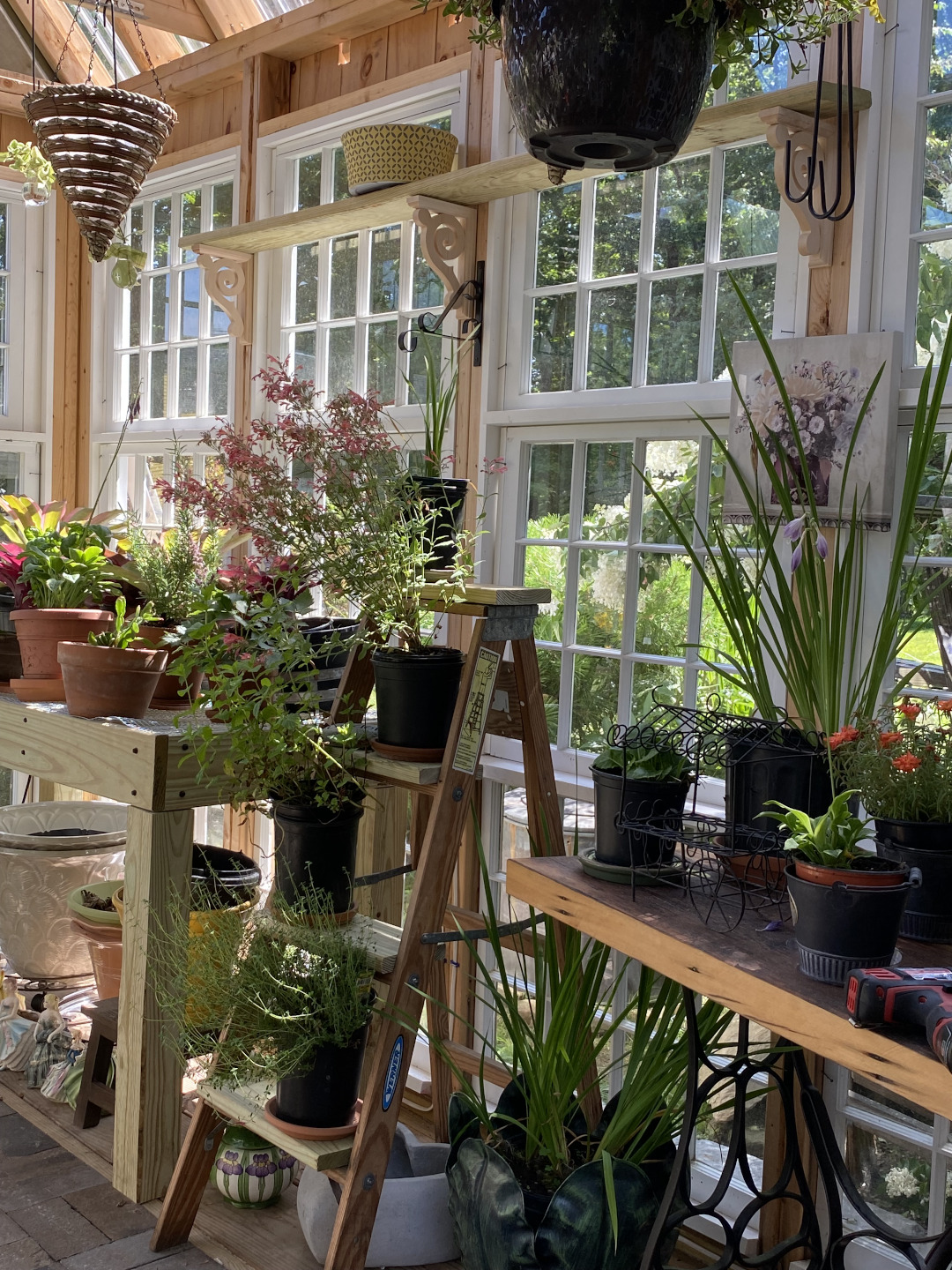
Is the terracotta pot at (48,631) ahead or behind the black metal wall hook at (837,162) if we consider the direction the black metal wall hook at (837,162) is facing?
ahead

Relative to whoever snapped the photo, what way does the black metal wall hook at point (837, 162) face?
facing the viewer and to the left of the viewer

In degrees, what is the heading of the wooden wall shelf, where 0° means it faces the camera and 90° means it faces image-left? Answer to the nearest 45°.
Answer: approximately 45°

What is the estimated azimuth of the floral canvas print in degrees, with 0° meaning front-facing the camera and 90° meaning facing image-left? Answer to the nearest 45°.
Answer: approximately 45°

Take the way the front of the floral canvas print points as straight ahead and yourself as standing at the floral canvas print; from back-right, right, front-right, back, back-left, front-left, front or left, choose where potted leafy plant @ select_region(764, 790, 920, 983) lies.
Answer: front-left
